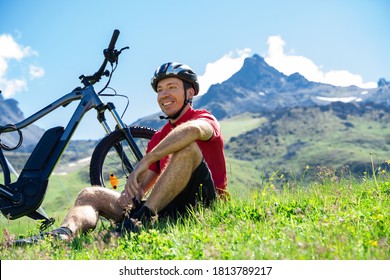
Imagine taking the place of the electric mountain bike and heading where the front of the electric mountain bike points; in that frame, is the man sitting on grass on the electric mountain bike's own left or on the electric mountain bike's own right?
on the electric mountain bike's own right

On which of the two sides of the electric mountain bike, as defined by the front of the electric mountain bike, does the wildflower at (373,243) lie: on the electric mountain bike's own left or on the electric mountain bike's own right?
on the electric mountain bike's own right

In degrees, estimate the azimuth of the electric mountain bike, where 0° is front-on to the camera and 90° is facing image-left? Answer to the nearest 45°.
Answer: approximately 270°
